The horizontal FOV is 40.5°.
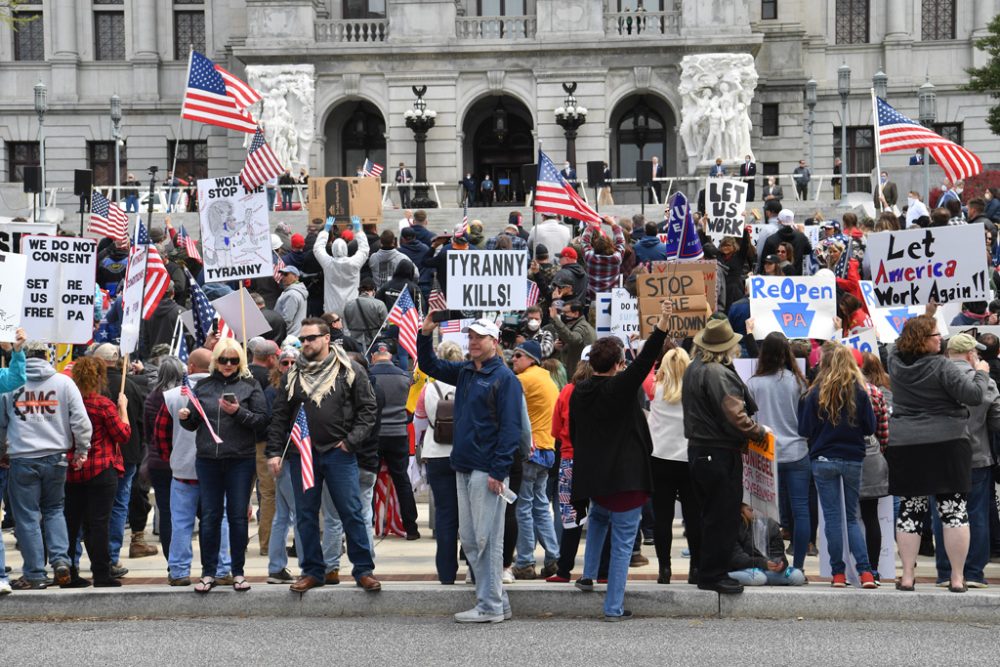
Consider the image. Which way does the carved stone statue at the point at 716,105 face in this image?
toward the camera

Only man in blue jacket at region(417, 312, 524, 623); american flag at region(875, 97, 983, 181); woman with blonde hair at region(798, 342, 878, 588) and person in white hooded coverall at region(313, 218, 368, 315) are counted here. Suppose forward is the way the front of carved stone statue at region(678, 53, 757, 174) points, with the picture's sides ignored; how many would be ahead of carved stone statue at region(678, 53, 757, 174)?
4

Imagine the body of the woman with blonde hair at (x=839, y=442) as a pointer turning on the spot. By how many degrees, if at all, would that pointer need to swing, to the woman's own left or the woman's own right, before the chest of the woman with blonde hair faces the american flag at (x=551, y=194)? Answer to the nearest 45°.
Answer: approximately 45° to the woman's own left

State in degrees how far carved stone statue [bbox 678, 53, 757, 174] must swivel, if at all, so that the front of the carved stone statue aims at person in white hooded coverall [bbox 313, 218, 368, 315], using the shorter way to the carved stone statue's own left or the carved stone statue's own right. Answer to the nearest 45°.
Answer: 0° — it already faces them

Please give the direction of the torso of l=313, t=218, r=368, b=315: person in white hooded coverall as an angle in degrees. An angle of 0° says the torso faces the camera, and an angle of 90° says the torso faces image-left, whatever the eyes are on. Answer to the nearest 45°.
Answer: approximately 180°

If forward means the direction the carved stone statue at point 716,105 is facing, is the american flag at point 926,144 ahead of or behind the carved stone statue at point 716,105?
ahead

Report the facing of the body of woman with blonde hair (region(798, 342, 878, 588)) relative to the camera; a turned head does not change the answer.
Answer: away from the camera

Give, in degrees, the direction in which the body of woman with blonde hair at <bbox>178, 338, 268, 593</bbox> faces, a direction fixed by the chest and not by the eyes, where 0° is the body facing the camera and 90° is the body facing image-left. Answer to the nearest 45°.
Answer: approximately 0°

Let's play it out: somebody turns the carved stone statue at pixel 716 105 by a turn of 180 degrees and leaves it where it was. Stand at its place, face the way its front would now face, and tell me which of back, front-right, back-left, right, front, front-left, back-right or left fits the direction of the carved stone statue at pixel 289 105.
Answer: left

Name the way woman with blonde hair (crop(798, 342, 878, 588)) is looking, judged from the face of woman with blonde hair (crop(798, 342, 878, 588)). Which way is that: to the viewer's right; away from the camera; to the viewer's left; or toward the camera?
away from the camera

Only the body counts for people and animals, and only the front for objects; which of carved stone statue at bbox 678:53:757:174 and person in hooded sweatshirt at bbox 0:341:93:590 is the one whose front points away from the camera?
the person in hooded sweatshirt

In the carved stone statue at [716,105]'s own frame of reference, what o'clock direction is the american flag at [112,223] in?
The american flag is roughly at 1 o'clock from the carved stone statue.

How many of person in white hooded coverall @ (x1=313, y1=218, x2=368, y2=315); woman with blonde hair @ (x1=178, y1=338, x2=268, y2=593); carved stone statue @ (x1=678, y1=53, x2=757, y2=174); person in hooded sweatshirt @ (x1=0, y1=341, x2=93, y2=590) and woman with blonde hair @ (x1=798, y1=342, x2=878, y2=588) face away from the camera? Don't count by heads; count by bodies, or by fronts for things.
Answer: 3

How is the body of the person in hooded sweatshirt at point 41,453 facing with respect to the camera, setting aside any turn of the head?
away from the camera

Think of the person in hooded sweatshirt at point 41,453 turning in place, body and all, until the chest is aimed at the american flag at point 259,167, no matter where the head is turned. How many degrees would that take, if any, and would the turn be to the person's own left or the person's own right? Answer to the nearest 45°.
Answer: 0° — they already face it

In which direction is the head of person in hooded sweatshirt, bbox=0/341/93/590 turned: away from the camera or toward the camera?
away from the camera

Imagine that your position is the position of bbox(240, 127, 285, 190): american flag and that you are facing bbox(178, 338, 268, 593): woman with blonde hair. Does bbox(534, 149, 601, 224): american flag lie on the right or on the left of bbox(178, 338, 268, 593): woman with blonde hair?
left

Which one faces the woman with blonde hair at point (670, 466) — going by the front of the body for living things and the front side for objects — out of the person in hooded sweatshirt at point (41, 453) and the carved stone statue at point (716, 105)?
the carved stone statue
